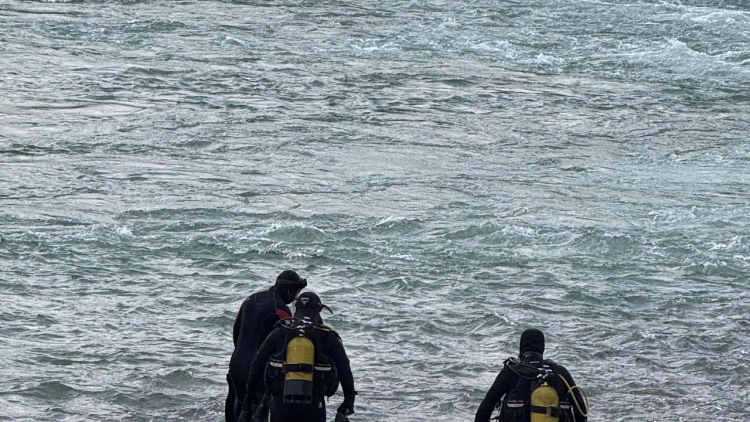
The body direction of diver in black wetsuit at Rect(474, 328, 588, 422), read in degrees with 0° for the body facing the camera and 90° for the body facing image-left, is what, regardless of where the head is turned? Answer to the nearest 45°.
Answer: approximately 180°

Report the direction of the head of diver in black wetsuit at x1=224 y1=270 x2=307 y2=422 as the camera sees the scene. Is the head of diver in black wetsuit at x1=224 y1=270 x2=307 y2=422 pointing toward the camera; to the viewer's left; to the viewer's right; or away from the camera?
to the viewer's right

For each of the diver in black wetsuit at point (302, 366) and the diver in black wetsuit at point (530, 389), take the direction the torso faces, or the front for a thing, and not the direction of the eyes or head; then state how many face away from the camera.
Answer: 2

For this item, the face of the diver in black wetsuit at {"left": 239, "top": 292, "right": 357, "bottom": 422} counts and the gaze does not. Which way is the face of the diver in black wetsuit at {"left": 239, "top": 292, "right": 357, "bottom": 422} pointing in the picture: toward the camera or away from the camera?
away from the camera

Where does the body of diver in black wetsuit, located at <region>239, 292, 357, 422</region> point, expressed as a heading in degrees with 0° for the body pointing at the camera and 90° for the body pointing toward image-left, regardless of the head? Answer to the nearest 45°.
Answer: approximately 180°

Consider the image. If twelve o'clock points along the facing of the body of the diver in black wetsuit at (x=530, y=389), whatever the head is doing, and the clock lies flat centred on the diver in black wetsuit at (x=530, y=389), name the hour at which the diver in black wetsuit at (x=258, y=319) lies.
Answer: the diver in black wetsuit at (x=258, y=319) is roughly at 10 o'clock from the diver in black wetsuit at (x=530, y=389).

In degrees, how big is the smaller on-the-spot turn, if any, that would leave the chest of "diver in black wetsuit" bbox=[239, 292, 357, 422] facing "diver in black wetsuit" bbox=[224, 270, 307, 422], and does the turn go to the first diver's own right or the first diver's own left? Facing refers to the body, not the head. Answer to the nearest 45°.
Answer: approximately 45° to the first diver's own left

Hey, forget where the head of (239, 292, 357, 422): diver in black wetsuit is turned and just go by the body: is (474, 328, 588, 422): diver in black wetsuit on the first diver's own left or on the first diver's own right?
on the first diver's own right

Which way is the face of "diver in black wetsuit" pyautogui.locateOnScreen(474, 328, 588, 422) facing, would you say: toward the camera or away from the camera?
away from the camera

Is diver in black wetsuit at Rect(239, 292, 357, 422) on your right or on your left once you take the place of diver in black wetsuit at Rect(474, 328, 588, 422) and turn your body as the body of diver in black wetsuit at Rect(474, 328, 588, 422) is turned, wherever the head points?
on your left

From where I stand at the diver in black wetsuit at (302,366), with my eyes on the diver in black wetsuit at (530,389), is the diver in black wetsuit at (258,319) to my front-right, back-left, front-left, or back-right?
back-left
